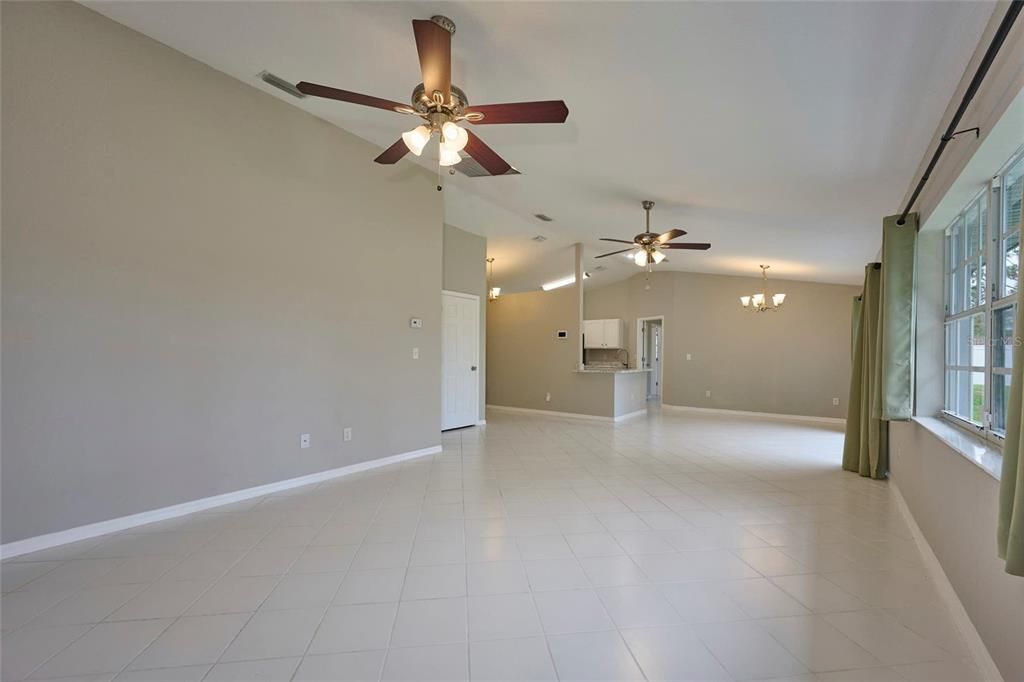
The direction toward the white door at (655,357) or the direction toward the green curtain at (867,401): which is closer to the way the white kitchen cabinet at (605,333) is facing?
the green curtain

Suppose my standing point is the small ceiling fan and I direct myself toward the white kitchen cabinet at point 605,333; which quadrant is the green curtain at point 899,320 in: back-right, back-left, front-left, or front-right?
back-right

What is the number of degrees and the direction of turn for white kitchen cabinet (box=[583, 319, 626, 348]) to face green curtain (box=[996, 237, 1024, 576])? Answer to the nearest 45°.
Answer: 0° — it already faces it

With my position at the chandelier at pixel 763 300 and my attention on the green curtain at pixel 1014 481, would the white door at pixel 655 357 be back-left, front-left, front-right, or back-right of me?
back-right

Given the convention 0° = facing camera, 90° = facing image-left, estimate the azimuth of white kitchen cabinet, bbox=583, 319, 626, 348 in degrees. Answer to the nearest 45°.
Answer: approximately 0°

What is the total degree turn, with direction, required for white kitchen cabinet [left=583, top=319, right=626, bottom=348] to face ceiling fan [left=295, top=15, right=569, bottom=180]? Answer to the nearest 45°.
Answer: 0° — it already faces it

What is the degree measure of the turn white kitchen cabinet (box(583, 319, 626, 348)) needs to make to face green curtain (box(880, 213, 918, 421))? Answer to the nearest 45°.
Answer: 0° — it already faces it

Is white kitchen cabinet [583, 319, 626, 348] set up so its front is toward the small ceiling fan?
yes
